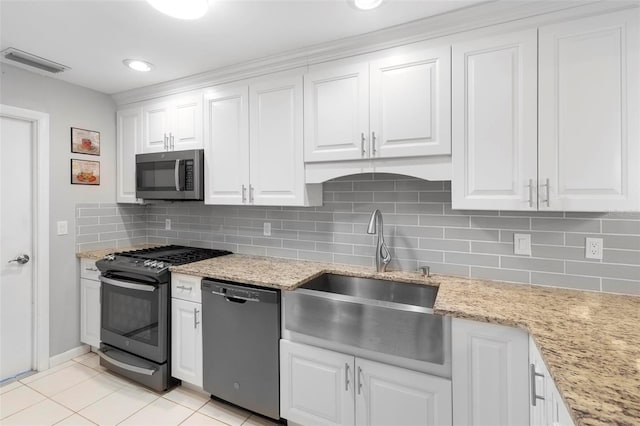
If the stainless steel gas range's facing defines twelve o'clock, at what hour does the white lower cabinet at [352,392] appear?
The white lower cabinet is roughly at 9 o'clock from the stainless steel gas range.

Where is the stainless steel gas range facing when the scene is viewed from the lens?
facing the viewer and to the left of the viewer

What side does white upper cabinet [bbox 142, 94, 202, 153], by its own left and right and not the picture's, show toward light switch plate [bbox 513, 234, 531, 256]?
left

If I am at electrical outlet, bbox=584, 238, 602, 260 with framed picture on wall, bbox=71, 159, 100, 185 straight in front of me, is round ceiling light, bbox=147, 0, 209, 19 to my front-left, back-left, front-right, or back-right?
front-left

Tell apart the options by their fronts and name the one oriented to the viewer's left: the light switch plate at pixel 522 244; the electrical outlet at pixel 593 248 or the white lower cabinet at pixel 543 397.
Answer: the white lower cabinet

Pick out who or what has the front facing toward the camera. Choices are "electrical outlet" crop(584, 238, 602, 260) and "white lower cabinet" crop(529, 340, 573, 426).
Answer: the electrical outlet

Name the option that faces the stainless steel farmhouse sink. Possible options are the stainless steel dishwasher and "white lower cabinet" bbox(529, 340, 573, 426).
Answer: the white lower cabinet

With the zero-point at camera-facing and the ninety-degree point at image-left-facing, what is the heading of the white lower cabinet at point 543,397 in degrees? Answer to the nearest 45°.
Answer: approximately 90°

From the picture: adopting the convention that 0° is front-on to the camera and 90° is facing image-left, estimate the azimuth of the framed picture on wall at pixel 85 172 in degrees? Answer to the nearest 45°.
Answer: approximately 315°

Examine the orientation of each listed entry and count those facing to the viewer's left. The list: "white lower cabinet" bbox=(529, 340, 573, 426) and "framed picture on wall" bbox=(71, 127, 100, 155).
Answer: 1

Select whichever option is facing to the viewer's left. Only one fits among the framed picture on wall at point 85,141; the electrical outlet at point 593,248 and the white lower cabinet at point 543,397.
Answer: the white lower cabinet

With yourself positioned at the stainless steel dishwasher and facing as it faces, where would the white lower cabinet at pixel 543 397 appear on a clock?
The white lower cabinet is roughly at 9 o'clock from the stainless steel dishwasher.

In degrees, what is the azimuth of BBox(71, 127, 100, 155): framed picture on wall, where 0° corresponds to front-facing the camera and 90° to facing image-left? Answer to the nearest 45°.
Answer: approximately 315°

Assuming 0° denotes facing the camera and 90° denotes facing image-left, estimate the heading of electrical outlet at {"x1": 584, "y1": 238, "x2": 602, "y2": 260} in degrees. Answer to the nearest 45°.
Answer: approximately 0°

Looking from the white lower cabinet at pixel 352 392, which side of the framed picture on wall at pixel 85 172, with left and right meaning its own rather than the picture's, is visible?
front

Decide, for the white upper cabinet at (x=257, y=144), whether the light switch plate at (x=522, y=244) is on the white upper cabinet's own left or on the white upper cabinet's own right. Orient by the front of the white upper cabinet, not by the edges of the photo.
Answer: on the white upper cabinet's own left

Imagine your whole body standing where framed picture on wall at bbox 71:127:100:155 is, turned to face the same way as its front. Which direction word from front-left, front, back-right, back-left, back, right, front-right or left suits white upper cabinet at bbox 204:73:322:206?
front
